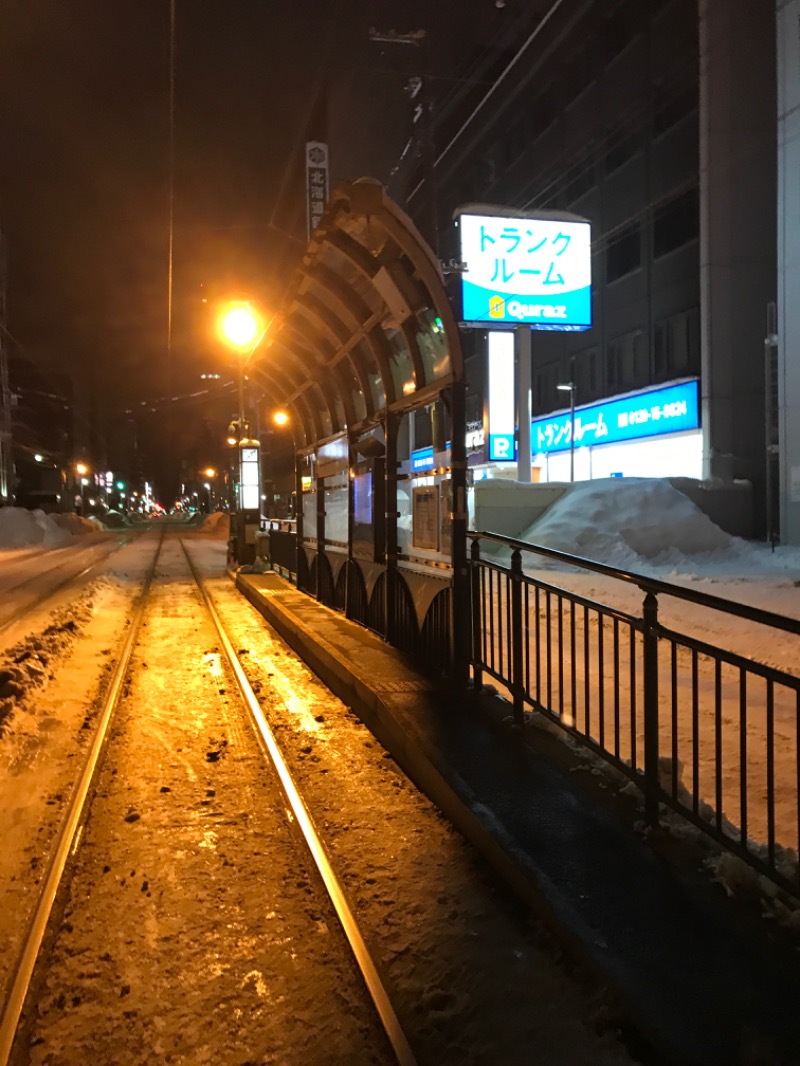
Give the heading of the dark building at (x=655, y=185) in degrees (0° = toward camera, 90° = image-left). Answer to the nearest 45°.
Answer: approximately 45°

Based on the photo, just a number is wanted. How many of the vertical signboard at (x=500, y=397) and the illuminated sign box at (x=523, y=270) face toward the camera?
2

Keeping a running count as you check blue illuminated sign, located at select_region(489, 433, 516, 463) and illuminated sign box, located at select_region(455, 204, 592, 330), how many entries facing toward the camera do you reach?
2

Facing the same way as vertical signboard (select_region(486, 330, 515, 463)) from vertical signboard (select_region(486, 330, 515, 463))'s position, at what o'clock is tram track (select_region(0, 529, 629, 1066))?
The tram track is roughly at 12 o'clock from the vertical signboard.

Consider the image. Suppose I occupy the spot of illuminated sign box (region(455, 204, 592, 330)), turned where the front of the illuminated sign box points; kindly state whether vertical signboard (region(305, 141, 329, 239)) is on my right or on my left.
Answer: on my right
